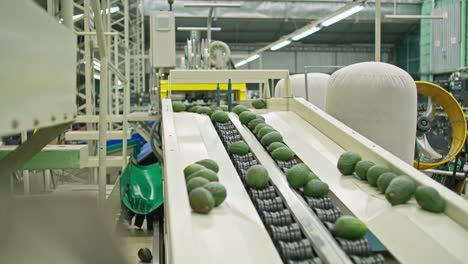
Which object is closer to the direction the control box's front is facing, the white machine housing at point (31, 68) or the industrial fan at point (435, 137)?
the white machine housing

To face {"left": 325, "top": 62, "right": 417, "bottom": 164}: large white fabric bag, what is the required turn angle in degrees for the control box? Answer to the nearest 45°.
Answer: approximately 45° to its left

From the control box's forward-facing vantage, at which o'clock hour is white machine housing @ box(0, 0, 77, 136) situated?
The white machine housing is roughly at 12 o'clock from the control box.

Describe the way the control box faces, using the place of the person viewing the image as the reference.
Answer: facing the viewer

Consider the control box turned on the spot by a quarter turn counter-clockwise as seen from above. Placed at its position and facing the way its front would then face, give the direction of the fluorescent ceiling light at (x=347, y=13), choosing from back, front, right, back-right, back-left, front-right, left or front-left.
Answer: front-left

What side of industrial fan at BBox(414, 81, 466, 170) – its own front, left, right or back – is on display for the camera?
front

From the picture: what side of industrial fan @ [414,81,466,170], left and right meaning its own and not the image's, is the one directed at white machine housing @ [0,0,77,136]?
front

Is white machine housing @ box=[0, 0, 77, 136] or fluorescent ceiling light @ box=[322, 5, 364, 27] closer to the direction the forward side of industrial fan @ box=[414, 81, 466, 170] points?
the white machine housing

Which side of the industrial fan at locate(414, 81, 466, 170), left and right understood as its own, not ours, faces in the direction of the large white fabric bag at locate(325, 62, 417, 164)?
front

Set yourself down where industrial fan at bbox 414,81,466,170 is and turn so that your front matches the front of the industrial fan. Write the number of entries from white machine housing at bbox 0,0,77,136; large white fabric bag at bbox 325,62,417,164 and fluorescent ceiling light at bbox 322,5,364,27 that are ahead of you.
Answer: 2
